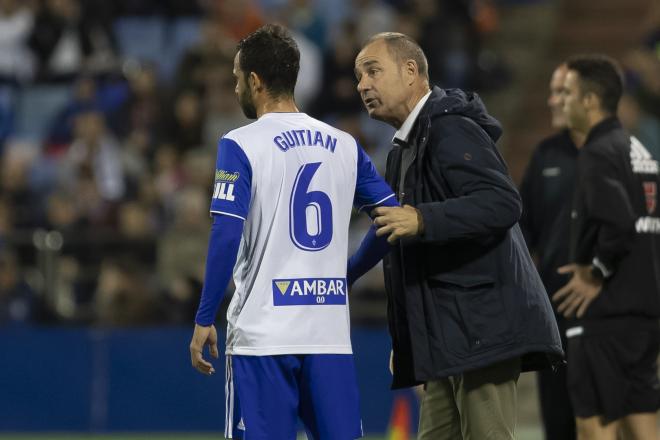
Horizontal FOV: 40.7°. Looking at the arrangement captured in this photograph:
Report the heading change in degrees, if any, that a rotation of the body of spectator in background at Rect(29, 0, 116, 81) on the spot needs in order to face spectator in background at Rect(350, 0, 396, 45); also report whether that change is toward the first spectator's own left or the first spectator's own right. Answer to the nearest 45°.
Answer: approximately 90° to the first spectator's own left

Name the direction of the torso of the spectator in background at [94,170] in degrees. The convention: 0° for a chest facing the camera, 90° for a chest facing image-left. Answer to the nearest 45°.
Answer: approximately 0°

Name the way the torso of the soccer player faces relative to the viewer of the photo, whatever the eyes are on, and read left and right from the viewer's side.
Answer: facing away from the viewer and to the left of the viewer

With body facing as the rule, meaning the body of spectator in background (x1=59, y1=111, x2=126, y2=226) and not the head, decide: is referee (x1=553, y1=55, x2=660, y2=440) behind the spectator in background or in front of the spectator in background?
in front

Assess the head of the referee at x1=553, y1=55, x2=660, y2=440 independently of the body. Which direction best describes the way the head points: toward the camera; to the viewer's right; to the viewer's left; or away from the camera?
to the viewer's left

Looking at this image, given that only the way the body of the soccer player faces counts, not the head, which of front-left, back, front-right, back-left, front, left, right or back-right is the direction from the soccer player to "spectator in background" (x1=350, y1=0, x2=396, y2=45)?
front-right

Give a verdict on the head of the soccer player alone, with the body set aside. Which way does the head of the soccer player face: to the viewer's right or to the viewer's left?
to the viewer's left
